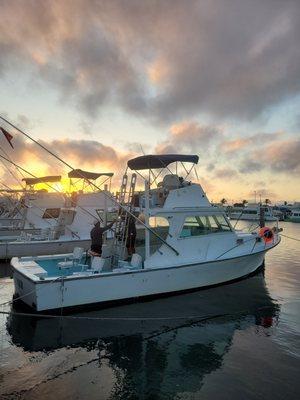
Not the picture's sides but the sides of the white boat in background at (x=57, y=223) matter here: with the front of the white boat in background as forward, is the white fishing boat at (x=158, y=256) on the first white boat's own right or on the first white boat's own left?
on the first white boat's own right

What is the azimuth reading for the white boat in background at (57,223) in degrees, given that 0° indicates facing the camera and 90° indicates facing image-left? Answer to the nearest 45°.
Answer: approximately 270°

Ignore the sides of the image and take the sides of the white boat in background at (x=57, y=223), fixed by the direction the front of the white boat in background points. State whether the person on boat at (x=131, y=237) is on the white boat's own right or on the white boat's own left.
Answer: on the white boat's own right

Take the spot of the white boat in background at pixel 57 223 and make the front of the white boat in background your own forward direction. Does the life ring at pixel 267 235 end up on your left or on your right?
on your right

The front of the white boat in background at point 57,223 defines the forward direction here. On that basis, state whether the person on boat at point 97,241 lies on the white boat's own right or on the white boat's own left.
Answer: on the white boat's own right
